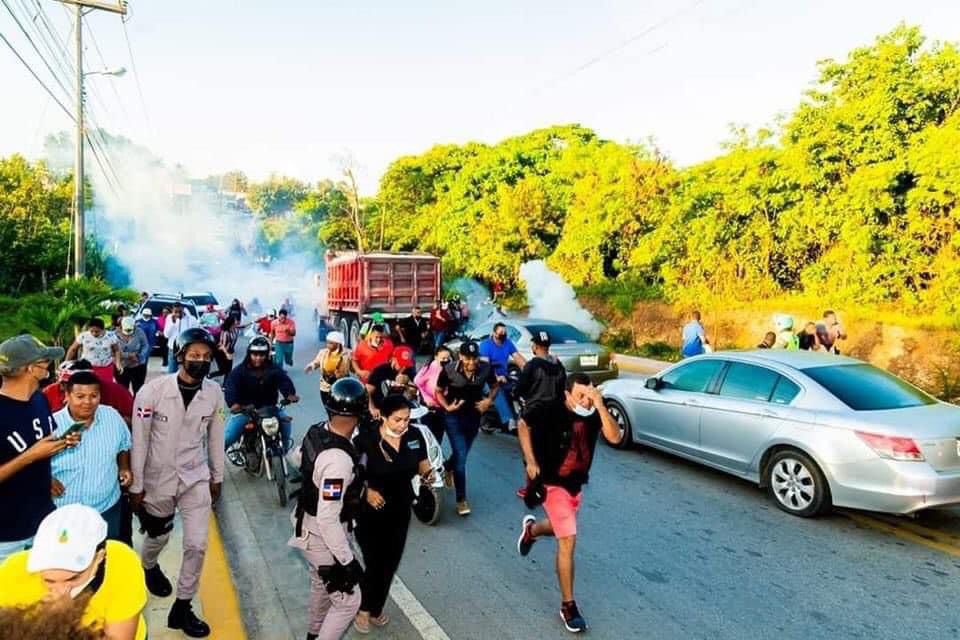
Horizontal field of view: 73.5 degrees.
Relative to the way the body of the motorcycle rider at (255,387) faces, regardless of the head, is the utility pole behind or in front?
behind

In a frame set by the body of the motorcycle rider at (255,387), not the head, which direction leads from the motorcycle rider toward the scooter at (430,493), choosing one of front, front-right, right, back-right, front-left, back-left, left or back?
front-left

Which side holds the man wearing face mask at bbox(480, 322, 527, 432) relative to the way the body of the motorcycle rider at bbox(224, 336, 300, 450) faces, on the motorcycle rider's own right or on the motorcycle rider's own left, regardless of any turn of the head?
on the motorcycle rider's own left

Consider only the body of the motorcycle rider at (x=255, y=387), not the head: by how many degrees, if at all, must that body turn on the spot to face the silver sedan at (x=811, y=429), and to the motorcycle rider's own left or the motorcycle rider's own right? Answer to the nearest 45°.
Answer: approximately 45° to the motorcycle rider's own left

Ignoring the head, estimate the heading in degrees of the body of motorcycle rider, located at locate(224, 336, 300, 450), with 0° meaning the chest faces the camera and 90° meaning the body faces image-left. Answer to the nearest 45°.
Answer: approximately 0°

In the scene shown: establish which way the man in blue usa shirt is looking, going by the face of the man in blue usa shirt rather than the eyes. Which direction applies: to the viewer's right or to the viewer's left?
to the viewer's right

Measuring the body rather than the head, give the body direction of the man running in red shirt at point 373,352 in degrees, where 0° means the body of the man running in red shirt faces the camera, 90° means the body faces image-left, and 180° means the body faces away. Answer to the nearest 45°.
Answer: approximately 0°

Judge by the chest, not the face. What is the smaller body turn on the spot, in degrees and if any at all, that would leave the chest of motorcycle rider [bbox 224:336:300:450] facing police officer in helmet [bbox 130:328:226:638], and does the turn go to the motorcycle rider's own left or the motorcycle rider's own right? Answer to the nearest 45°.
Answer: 0° — they already face them

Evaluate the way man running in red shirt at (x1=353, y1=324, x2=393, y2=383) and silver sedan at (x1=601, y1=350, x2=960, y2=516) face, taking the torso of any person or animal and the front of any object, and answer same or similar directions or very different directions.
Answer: very different directions

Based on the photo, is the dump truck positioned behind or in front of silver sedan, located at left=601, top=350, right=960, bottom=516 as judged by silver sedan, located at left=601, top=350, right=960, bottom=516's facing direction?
in front

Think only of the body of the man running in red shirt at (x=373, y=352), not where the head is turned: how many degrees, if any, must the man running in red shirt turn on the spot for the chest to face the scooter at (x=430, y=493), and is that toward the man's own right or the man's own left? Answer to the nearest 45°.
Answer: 0° — they already face it

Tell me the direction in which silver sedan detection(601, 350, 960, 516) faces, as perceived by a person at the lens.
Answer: facing away from the viewer and to the left of the viewer

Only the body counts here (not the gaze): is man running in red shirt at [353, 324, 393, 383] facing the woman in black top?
yes

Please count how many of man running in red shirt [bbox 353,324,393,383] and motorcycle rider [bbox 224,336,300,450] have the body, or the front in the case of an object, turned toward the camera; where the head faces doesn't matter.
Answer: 2

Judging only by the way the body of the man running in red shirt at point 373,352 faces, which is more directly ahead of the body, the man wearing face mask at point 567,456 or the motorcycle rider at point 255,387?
the man wearing face mask

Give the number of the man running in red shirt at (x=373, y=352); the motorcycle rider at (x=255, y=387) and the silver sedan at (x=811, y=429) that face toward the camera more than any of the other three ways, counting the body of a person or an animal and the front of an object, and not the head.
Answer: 2
